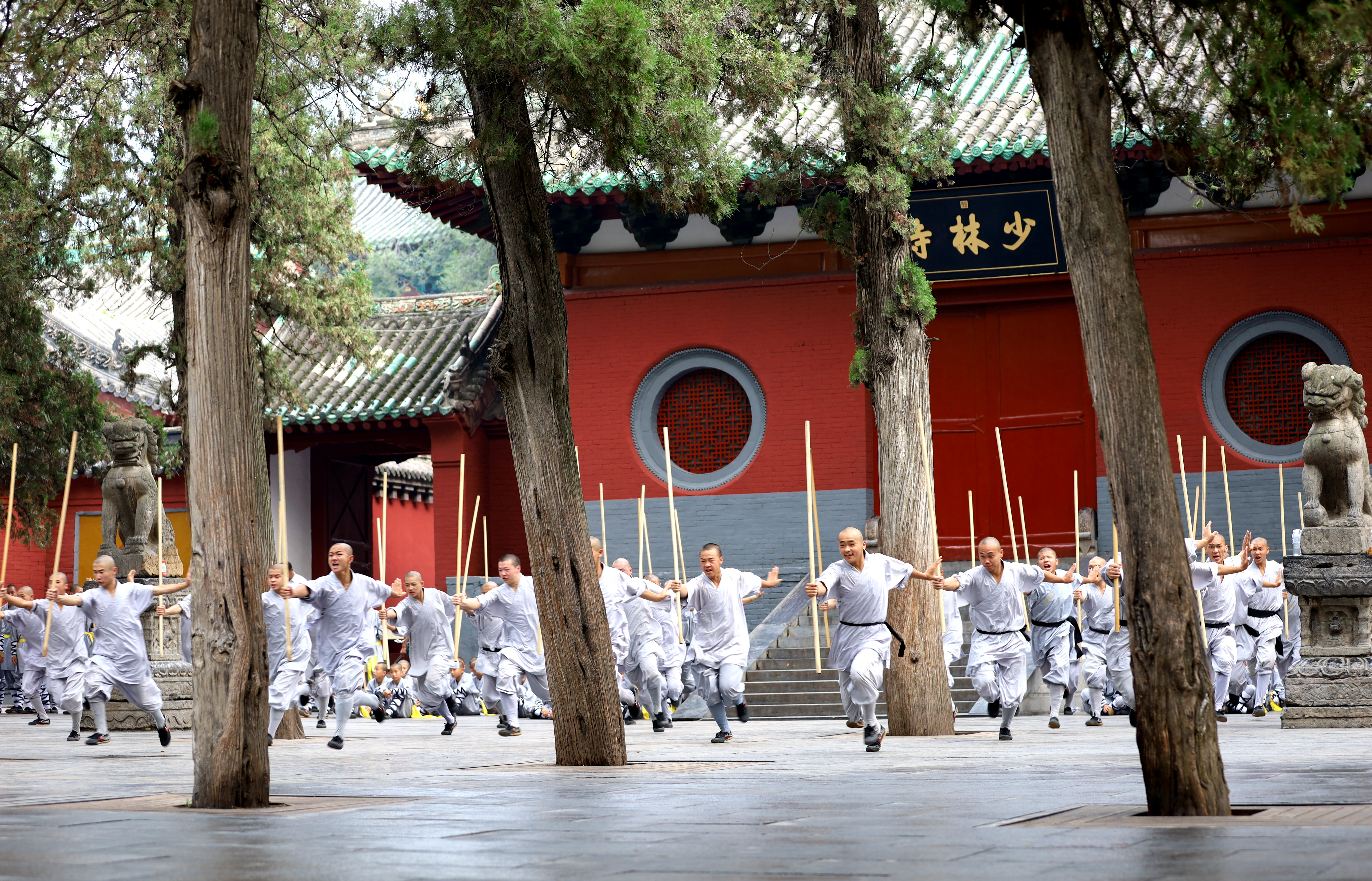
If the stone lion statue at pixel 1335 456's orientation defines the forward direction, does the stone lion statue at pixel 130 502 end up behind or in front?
in front

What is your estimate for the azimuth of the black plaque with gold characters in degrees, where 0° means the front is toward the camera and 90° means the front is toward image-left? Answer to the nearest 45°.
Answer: approximately 0°

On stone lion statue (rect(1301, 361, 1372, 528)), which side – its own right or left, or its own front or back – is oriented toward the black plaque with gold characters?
right

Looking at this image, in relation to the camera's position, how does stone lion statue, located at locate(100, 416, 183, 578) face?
facing the viewer and to the left of the viewer

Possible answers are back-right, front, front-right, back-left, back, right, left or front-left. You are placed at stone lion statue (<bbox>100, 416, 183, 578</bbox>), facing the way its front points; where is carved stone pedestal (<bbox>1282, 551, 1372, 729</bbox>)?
left

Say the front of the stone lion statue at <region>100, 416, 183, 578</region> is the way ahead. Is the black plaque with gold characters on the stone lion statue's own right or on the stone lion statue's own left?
on the stone lion statue's own left

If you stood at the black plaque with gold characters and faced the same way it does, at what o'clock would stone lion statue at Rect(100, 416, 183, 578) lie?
The stone lion statue is roughly at 2 o'clock from the black plaque with gold characters.

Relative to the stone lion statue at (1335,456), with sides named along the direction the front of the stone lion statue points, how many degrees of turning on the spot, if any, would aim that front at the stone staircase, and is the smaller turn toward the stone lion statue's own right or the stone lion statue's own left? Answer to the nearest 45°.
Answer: approximately 90° to the stone lion statue's own right

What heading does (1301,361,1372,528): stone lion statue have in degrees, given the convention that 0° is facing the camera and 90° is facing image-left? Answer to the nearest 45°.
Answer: approximately 45°

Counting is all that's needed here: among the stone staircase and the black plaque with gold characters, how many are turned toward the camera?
2

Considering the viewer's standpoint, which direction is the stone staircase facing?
facing the viewer

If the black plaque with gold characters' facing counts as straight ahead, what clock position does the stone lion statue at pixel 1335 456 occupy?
The stone lion statue is roughly at 11 o'clock from the black plaque with gold characters.

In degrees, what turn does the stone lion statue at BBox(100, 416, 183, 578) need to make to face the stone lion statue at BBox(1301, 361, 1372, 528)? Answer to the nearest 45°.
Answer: approximately 90° to its left
